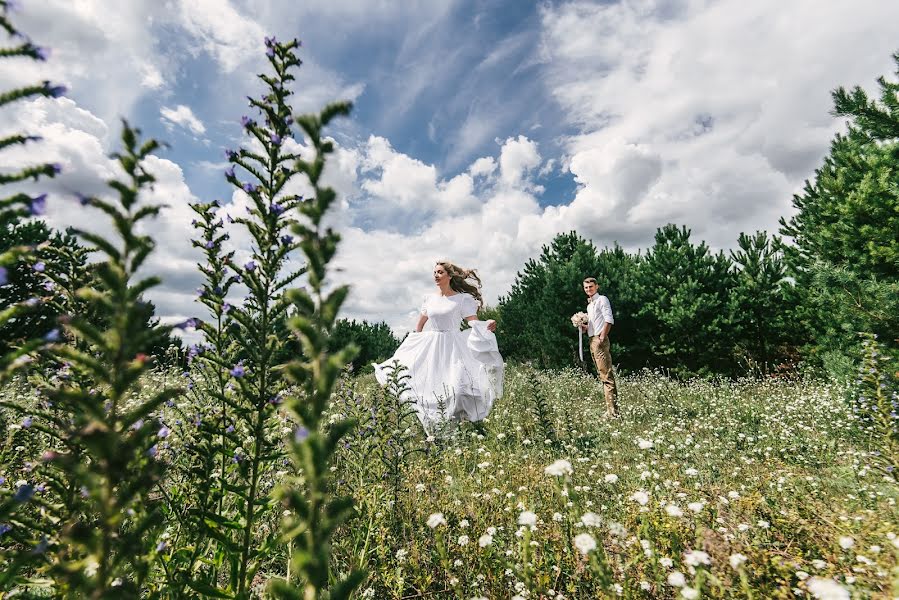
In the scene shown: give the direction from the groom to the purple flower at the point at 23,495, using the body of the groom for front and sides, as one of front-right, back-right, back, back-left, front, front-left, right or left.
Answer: front-left

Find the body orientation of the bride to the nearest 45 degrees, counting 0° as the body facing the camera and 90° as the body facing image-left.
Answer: approximately 45°

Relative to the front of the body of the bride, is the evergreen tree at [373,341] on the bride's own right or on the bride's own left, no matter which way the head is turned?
on the bride's own right

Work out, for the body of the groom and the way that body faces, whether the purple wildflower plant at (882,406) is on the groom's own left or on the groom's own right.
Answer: on the groom's own left

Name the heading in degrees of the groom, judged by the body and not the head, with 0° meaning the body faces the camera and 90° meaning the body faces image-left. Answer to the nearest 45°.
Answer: approximately 45°

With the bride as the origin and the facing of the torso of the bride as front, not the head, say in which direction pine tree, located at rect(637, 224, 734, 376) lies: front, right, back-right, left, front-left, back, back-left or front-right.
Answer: back

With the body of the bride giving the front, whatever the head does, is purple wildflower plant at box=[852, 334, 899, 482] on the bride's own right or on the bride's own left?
on the bride's own left

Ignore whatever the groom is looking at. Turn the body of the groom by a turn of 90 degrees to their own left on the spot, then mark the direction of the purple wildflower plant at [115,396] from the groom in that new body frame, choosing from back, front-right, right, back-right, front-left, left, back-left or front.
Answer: front-right

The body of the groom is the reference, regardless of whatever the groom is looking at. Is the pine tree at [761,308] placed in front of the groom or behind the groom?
behind

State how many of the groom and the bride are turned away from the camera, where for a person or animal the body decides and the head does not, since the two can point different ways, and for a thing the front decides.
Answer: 0

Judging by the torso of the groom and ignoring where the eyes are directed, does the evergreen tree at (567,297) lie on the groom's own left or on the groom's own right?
on the groom's own right

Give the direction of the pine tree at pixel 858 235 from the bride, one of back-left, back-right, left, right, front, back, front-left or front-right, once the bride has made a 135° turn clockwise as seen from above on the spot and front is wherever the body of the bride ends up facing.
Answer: right
